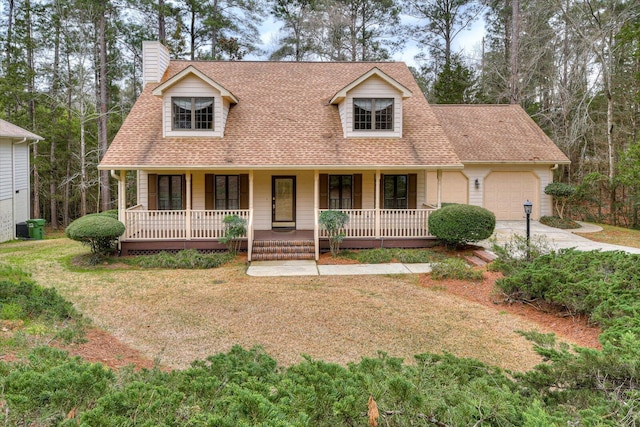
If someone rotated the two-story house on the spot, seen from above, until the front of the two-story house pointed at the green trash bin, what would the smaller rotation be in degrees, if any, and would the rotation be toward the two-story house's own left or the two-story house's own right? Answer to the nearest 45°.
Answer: approximately 135° to the two-story house's own right

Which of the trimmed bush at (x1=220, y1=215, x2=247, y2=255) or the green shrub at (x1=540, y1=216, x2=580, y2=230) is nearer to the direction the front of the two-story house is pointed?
the trimmed bush

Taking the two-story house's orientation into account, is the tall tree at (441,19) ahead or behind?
behind

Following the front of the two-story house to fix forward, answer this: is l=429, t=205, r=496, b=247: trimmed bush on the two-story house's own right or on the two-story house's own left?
on the two-story house's own left

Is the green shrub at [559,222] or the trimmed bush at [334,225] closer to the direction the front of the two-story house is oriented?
the trimmed bush

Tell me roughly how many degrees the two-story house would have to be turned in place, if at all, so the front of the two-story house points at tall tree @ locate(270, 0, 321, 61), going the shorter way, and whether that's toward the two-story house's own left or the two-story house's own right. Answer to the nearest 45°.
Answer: approximately 180°

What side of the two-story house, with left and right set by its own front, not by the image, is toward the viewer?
front

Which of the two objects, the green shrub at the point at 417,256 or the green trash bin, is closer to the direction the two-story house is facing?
the green shrub
